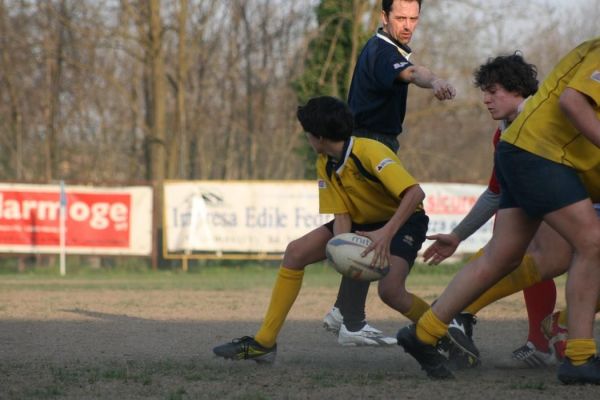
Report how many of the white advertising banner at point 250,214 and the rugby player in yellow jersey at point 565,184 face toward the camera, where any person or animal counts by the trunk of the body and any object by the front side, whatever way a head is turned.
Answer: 1

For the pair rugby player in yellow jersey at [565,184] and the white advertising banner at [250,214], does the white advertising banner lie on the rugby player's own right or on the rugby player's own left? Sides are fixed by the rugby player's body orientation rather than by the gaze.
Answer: on the rugby player's own left

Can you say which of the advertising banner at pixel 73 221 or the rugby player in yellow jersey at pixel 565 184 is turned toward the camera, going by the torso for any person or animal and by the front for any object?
the advertising banner

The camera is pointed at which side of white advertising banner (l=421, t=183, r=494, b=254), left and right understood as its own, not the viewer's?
front

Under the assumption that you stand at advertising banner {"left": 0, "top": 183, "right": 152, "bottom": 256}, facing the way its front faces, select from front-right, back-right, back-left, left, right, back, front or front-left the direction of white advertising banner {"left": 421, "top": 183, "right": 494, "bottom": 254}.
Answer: left

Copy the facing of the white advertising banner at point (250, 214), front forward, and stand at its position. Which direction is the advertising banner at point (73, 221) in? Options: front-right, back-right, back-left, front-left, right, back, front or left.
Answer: right

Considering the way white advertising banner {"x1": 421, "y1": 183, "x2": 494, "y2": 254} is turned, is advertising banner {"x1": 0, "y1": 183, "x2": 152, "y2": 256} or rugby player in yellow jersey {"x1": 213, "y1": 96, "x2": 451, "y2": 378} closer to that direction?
the rugby player in yellow jersey

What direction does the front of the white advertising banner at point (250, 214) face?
toward the camera

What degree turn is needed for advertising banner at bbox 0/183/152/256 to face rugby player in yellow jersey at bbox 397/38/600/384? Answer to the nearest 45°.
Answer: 0° — it already faces them

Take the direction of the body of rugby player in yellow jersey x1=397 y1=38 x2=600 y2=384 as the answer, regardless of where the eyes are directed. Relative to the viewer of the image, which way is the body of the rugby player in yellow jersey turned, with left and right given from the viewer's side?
facing to the right of the viewer
